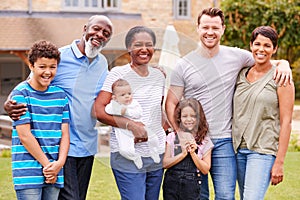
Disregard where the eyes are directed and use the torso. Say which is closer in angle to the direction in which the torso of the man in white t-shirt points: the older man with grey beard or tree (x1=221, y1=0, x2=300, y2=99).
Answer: the older man with grey beard

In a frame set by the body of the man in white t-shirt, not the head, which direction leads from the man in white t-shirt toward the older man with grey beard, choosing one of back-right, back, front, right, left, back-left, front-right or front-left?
right

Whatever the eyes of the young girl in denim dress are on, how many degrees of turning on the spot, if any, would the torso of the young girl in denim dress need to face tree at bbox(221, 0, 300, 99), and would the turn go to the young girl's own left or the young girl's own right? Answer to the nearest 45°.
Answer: approximately 180°

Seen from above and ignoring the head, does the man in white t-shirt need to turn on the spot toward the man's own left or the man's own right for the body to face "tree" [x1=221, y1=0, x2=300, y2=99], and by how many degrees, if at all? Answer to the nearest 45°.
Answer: approximately 180°

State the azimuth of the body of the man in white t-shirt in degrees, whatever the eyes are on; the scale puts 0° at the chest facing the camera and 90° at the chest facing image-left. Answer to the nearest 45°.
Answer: approximately 0°

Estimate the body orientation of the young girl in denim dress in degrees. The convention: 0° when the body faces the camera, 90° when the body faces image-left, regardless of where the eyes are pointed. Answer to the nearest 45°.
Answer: approximately 0°

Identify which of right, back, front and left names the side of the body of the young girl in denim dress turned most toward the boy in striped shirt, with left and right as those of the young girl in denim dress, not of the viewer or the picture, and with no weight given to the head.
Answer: right

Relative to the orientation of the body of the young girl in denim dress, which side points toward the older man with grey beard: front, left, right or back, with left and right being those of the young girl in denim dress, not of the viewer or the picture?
right
